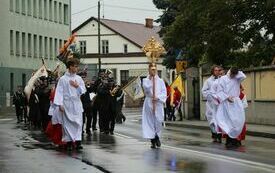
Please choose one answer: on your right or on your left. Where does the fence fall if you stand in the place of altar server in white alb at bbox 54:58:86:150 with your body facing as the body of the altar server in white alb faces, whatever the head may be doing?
on your left

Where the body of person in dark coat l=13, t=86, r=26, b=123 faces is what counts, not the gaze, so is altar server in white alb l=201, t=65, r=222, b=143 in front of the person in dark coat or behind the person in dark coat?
in front

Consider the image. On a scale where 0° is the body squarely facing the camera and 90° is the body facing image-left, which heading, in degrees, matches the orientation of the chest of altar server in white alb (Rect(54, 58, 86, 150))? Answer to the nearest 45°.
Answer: approximately 315°

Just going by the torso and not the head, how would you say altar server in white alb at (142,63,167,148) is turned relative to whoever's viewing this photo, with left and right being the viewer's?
facing the viewer

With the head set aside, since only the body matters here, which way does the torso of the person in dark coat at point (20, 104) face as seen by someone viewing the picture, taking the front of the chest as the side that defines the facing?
toward the camera

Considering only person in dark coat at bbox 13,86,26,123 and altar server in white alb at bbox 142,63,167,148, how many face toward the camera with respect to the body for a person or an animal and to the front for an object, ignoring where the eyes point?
2

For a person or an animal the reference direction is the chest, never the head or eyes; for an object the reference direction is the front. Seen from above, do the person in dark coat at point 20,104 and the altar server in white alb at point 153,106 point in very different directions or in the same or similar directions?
same or similar directions

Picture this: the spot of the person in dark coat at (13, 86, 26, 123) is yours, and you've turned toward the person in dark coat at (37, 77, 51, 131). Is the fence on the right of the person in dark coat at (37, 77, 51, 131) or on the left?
left

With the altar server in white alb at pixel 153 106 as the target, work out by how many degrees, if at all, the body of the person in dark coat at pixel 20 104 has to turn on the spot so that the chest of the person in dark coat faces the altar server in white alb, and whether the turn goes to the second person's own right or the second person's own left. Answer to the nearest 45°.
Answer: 0° — they already face them

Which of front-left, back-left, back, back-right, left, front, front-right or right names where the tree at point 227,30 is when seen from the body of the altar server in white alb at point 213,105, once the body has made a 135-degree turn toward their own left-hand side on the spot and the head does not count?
front
